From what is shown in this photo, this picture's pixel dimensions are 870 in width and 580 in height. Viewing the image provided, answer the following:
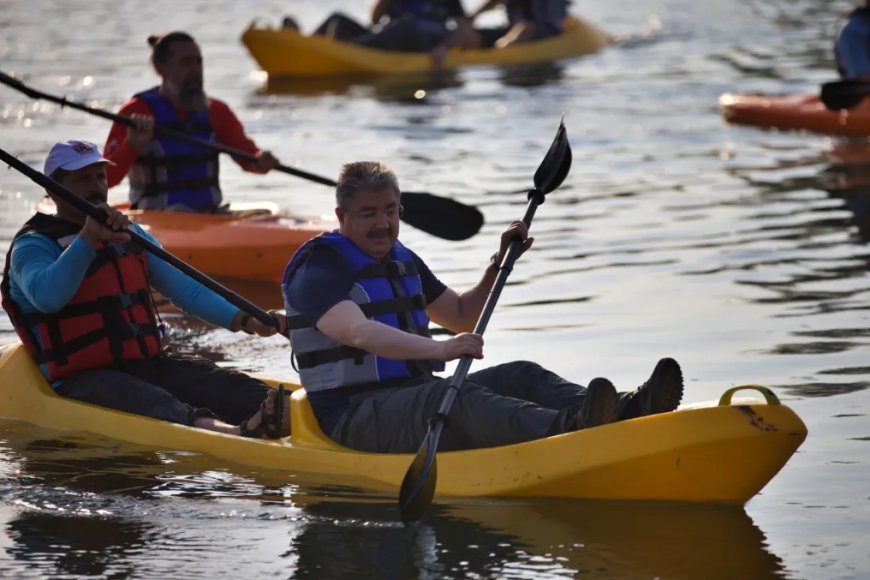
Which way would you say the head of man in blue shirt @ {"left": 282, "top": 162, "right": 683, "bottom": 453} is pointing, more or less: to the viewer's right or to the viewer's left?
to the viewer's right

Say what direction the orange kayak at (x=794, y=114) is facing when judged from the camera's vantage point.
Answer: facing to the left of the viewer

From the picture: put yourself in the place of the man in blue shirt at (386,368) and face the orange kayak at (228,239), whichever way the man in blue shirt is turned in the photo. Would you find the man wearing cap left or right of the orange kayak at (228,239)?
left

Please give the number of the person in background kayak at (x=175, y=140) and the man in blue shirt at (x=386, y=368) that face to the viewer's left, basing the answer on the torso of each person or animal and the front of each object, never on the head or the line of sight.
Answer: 0

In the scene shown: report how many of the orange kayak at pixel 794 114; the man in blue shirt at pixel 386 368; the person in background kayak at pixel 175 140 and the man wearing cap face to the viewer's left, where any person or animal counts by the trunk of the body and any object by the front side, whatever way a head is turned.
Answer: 1

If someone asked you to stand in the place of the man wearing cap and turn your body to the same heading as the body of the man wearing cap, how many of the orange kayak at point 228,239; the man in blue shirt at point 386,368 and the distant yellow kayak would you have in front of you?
1

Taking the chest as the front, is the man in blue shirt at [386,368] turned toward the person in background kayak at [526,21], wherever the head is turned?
no

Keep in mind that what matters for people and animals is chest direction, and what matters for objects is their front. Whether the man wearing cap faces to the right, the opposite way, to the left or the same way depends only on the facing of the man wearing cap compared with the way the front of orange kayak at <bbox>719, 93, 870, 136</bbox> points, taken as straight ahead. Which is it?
the opposite way

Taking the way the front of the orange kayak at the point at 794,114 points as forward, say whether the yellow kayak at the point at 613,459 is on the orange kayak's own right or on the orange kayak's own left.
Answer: on the orange kayak's own left

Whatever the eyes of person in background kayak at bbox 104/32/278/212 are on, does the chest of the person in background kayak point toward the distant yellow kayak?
no

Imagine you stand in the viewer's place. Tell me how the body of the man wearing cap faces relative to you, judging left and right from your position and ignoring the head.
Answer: facing the viewer and to the right of the viewer

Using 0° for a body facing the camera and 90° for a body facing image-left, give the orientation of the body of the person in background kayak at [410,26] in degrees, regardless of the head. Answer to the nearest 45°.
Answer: approximately 45°
